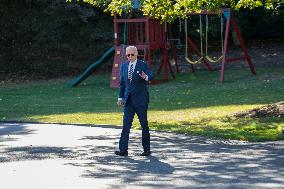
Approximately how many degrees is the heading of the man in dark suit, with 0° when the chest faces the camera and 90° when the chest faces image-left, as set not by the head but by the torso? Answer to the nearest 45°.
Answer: approximately 45°

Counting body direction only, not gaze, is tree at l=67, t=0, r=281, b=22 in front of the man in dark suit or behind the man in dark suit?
behind

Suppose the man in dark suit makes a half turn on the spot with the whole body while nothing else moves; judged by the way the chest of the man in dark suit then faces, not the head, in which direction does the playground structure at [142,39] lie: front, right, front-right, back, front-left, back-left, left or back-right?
front-left

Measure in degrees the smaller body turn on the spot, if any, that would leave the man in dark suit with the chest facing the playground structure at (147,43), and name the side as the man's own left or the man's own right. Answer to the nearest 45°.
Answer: approximately 135° to the man's own right
